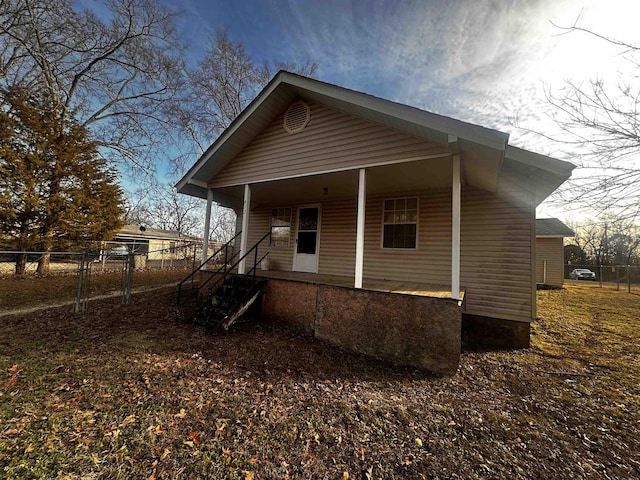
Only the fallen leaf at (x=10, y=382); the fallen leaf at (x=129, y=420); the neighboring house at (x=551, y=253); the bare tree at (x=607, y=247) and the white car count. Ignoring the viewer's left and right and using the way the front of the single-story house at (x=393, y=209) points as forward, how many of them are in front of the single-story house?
2

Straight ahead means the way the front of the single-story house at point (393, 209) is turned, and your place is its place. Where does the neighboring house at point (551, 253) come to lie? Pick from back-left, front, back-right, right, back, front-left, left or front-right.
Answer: back

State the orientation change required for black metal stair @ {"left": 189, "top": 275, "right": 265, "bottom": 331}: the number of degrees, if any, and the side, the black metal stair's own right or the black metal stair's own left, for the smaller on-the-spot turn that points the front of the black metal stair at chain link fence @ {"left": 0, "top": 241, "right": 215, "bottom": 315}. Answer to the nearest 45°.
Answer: approximately 90° to the black metal stair's own right

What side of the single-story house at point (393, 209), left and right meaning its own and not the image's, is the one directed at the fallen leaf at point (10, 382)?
front

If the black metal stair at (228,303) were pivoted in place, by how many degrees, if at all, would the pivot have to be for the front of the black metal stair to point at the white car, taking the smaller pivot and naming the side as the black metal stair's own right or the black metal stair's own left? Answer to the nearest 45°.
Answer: approximately 135° to the black metal stair's own left

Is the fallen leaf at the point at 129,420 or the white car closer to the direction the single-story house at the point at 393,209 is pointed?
the fallen leaf

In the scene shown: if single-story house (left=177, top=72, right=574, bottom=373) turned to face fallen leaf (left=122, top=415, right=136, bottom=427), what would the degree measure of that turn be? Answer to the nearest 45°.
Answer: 0° — it already faces it

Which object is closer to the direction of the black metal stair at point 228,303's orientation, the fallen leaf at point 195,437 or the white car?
the fallen leaf

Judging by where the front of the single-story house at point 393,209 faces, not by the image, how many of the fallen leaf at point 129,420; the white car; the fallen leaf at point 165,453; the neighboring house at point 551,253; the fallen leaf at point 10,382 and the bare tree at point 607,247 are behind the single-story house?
3

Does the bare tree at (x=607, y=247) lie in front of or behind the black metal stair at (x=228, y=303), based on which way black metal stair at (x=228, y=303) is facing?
behind

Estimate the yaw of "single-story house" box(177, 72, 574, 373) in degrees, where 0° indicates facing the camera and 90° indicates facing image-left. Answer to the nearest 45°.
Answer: approximately 45°

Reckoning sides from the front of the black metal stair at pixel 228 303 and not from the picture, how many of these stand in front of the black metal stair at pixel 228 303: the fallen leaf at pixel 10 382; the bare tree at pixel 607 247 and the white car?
1

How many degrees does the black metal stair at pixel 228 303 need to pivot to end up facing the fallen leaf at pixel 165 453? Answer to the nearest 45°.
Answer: approximately 45° to its left

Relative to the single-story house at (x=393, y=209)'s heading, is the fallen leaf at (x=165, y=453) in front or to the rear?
in front

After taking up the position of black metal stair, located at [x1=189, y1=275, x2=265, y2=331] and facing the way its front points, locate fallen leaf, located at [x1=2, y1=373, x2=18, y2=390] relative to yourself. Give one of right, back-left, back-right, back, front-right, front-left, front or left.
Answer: front
